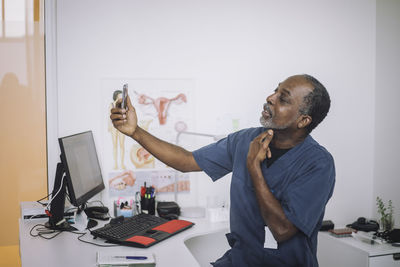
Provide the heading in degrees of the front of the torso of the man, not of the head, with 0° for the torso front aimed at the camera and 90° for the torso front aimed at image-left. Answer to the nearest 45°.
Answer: approximately 45°

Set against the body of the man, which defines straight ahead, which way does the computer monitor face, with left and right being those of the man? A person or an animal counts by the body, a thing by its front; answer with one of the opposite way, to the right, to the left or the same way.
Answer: to the left

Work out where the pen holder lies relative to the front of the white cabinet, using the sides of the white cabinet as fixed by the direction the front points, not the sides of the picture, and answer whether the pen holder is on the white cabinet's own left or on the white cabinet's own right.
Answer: on the white cabinet's own right

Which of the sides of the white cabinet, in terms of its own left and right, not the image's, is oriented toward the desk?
right

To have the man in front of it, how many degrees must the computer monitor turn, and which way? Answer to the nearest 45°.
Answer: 0° — it already faces them

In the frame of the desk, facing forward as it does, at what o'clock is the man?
The man is roughly at 11 o'clock from the desk.

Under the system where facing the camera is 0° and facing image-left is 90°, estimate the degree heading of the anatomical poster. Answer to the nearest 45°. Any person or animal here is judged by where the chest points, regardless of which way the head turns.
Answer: approximately 0°

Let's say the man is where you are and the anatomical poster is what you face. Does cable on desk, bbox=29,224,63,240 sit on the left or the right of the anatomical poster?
left

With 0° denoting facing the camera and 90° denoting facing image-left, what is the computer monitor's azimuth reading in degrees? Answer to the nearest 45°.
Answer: approximately 315°
